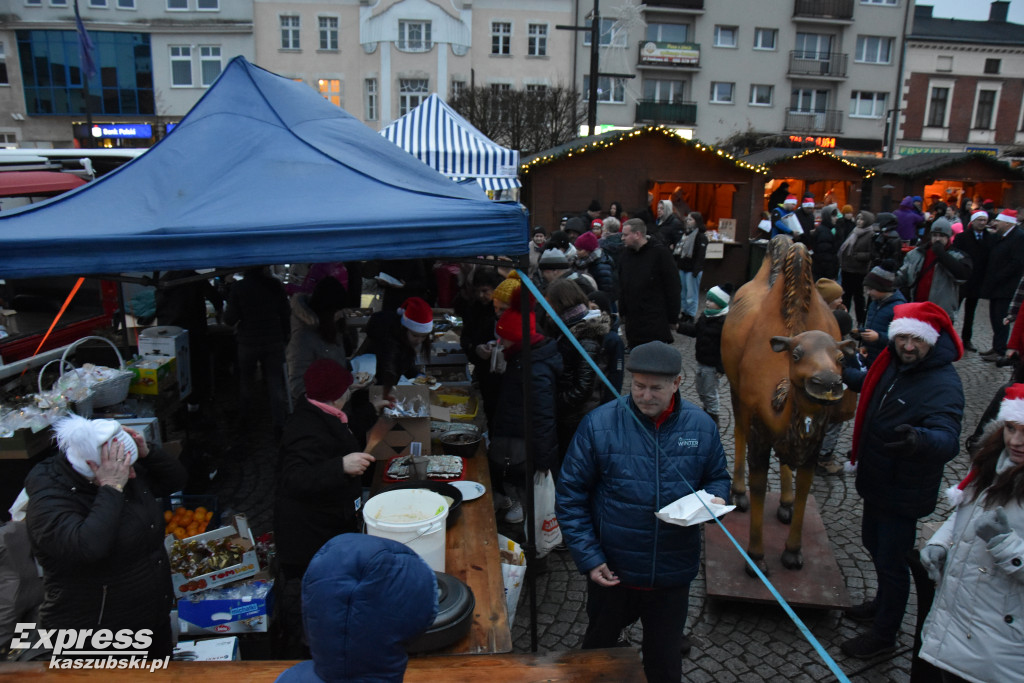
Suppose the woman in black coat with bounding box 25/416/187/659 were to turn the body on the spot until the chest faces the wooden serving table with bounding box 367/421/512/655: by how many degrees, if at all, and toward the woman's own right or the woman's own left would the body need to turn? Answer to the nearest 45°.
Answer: approximately 45° to the woman's own left

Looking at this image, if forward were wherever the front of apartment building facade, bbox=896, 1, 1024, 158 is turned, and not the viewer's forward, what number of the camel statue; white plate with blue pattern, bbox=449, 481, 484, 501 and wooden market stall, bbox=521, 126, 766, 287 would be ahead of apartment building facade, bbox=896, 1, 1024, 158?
3

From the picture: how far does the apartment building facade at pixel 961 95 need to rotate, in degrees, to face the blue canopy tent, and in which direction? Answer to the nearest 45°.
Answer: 0° — it already faces it

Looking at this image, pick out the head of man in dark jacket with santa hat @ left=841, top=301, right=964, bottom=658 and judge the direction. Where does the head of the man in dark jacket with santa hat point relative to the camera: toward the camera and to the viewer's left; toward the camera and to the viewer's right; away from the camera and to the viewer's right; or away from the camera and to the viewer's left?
toward the camera and to the viewer's left

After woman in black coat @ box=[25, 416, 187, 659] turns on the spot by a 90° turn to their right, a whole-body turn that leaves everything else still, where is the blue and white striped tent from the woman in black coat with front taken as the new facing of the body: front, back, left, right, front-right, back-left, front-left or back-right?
back

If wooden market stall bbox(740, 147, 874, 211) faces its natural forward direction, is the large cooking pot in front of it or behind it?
in front
